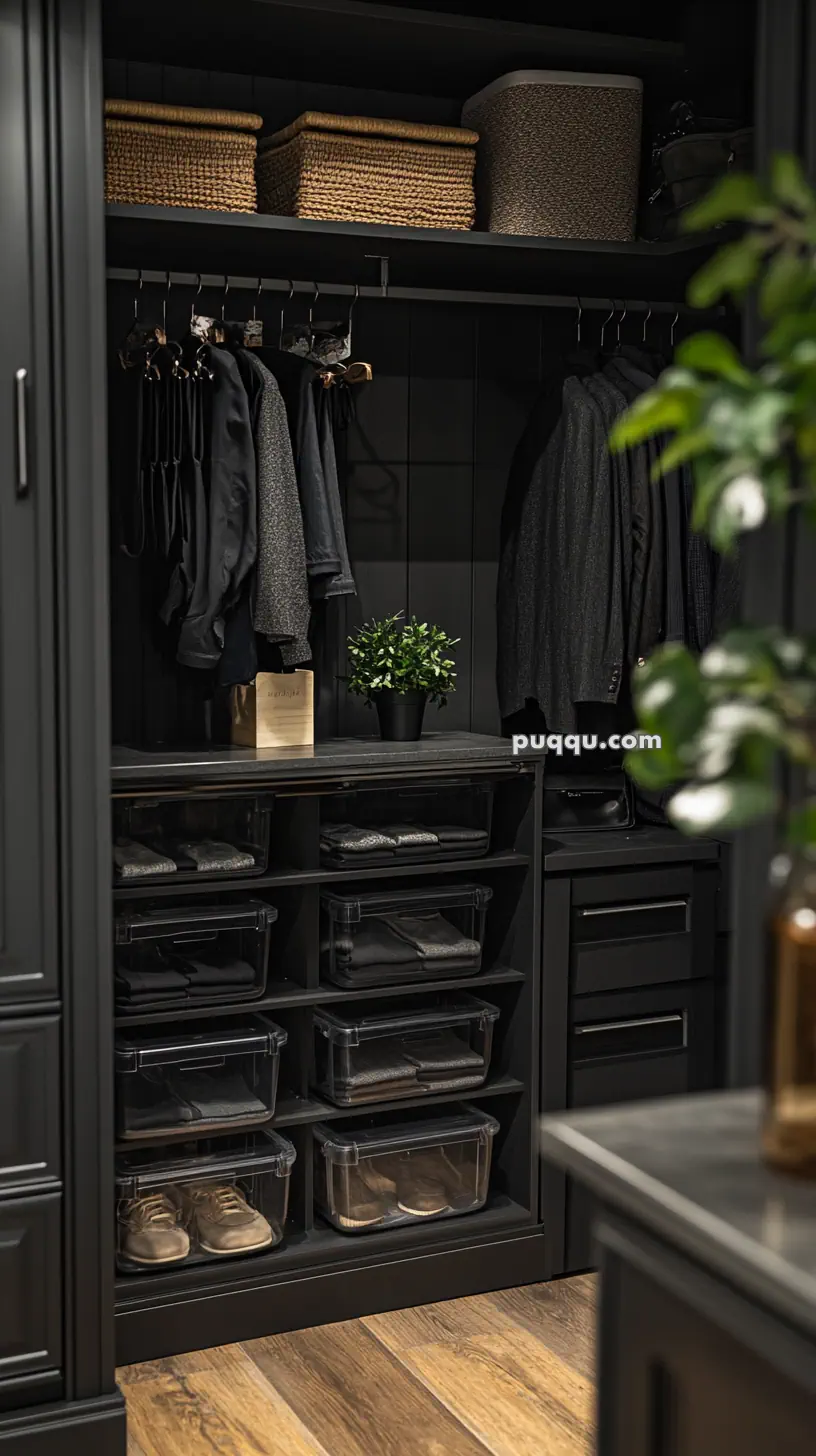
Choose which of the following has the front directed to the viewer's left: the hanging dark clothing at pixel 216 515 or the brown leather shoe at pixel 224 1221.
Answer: the hanging dark clothing

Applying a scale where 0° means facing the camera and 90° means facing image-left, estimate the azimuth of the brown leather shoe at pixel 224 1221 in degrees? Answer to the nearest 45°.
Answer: approximately 315°

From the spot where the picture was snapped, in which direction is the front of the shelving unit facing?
facing the viewer and to the right of the viewer

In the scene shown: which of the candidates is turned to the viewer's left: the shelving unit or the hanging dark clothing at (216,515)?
the hanging dark clothing

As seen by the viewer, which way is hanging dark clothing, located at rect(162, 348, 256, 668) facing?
to the viewer's left

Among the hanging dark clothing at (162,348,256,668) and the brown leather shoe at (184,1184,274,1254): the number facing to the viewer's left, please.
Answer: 1
